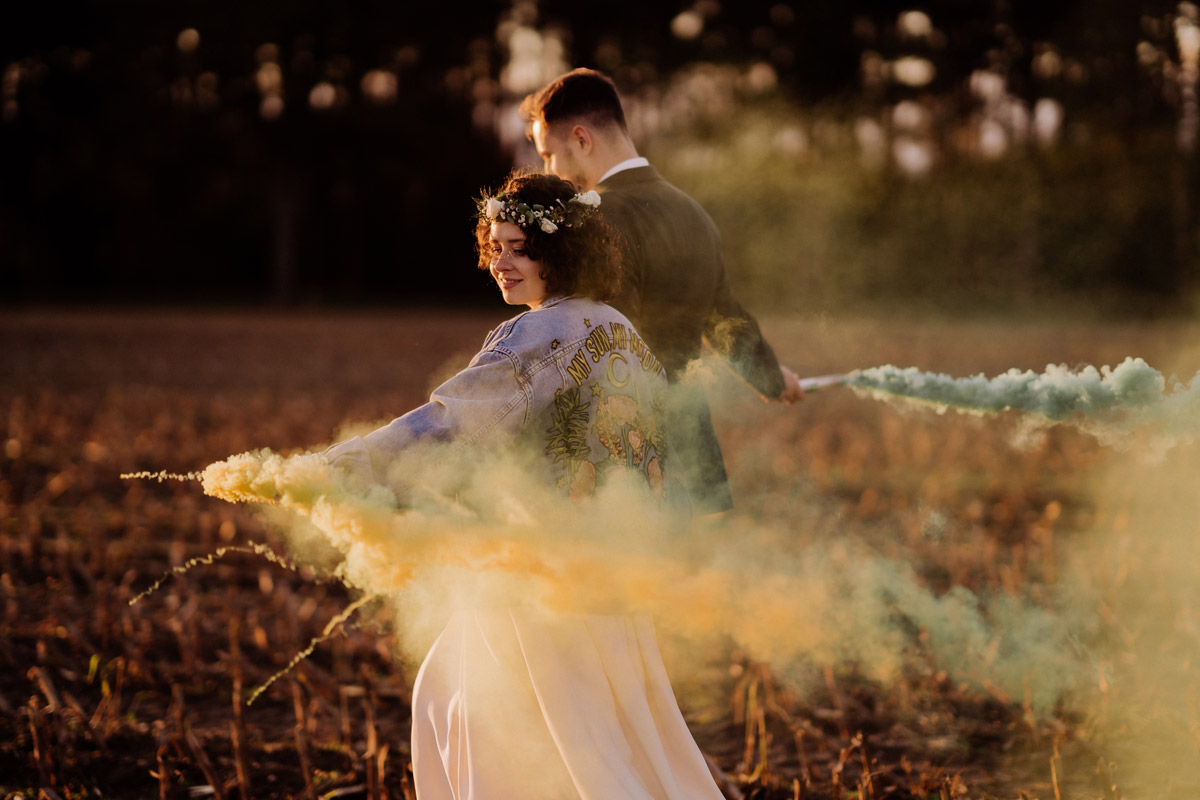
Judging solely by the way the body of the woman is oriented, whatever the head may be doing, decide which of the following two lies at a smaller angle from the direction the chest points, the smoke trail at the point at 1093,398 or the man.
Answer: the man

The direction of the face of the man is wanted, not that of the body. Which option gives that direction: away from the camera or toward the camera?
away from the camera

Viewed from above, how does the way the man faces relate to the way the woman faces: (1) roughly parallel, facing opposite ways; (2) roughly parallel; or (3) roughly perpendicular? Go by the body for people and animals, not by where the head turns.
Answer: roughly parallel

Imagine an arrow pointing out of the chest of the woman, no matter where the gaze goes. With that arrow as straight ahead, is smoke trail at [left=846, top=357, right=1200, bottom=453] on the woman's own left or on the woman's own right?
on the woman's own right

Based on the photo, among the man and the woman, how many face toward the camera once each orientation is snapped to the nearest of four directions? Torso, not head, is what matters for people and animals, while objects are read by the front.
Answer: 0

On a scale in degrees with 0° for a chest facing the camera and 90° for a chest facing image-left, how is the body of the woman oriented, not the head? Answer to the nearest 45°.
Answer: approximately 135°
